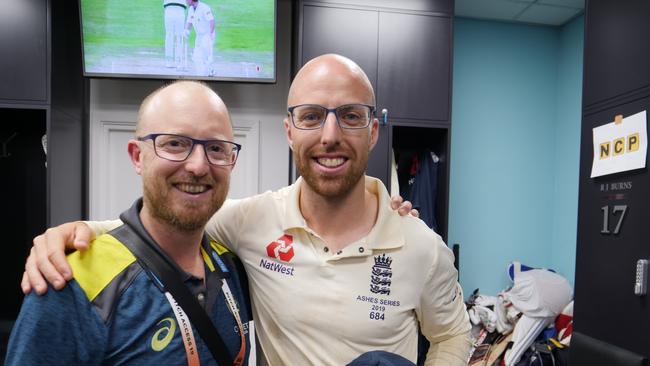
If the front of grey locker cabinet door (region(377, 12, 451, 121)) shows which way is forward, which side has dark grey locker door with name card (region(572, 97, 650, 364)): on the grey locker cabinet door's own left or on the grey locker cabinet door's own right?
on the grey locker cabinet door's own left

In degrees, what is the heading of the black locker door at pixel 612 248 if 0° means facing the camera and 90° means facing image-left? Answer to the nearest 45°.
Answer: approximately 45°

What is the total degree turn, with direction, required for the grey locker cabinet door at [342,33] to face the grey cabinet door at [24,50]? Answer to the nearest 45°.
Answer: approximately 90° to its right

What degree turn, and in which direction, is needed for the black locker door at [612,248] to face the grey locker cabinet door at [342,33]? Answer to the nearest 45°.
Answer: approximately 45° to its right

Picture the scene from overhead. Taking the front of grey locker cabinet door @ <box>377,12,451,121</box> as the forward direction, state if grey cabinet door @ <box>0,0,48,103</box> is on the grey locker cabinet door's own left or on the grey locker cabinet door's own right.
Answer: on the grey locker cabinet door's own right

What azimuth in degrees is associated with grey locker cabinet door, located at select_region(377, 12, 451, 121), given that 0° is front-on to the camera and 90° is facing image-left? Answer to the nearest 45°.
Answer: approximately 0°

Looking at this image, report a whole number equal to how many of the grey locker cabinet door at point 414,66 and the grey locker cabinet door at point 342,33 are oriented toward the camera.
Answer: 2

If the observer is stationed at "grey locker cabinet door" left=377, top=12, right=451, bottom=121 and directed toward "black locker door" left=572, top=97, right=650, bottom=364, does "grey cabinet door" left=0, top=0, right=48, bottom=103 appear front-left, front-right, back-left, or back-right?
back-right
